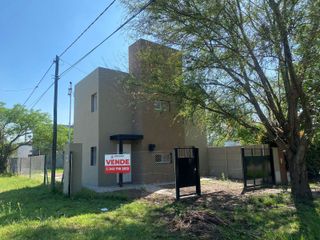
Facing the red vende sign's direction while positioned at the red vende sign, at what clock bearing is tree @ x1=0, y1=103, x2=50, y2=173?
The tree is roughly at 5 o'clock from the red vende sign.

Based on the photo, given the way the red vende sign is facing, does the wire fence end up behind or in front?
behind

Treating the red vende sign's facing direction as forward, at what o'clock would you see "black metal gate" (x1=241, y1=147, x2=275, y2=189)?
The black metal gate is roughly at 9 o'clock from the red vende sign.

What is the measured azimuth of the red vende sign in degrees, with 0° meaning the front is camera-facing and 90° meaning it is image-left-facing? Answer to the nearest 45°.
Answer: approximately 0°

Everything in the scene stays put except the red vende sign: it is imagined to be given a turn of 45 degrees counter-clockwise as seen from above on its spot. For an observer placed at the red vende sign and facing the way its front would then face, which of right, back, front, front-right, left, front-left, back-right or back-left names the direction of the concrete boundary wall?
left

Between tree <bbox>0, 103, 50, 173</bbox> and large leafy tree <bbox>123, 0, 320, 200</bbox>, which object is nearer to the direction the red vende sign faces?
the large leafy tree

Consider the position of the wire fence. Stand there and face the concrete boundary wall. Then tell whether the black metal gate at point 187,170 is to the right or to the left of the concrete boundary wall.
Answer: right
